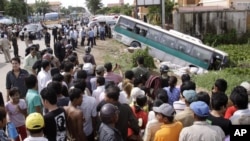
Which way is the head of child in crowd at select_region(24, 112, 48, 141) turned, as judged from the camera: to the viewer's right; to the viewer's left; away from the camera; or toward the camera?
away from the camera

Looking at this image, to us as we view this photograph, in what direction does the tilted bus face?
facing to the right of the viewer

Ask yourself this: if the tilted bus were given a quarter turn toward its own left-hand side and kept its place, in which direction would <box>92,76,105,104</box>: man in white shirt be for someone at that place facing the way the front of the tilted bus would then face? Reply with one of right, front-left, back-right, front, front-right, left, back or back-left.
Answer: back

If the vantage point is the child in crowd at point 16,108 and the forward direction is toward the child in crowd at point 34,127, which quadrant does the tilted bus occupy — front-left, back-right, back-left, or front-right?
back-left

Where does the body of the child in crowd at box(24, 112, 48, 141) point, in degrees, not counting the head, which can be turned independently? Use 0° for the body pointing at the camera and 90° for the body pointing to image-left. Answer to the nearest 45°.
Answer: approximately 180°

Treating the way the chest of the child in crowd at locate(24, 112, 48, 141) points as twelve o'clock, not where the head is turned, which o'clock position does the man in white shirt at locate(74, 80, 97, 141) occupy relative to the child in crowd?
The man in white shirt is roughly at 1 o'clock from the child in crowd.

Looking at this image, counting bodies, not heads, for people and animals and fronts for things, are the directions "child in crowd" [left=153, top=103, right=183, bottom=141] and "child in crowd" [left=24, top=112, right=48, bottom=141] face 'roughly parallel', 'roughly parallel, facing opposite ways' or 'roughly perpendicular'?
roughly parallel

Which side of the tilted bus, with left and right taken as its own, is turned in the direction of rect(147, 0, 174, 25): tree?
left

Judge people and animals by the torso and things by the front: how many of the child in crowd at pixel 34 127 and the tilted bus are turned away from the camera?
1

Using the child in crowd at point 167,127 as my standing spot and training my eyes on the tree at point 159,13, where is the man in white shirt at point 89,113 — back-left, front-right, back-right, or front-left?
front-left

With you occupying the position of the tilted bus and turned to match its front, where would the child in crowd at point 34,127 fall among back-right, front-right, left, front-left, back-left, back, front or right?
right

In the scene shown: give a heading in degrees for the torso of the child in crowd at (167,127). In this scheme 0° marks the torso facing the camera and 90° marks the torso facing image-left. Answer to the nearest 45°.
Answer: approximately 135°

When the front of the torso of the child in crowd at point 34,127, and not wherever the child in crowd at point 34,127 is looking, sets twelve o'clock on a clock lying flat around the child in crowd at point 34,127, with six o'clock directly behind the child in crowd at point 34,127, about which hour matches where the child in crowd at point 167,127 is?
the child in crowd at point 167,127 is roughly at 3 o'clock from the child in crowd at point 34,127.

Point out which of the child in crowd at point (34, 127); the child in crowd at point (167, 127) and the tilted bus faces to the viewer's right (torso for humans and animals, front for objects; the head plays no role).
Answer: the tilted bus

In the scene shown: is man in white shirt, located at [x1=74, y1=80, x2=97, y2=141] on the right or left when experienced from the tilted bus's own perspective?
on its right
